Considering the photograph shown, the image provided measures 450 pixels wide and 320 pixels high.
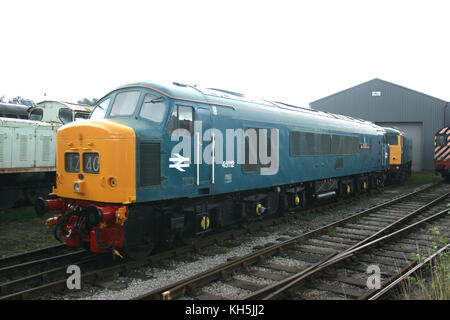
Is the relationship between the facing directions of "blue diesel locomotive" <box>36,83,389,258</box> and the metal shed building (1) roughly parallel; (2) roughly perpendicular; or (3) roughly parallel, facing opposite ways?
roughly parallel

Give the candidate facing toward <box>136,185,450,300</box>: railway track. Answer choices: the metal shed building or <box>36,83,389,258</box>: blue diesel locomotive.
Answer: the metal shed building

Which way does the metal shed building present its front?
toward the camera

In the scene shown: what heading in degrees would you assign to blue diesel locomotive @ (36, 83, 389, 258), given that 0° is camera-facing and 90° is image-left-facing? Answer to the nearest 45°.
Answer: approximately 45°

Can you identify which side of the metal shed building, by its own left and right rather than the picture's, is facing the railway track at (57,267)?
front

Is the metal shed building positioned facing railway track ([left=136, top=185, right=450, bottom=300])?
yes

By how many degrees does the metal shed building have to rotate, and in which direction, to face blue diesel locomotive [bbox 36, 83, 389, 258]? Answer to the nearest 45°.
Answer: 0° — it already faces it

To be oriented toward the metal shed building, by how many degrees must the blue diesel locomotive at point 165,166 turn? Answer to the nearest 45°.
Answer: approximately 180°

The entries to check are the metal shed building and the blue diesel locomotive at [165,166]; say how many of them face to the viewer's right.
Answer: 0
